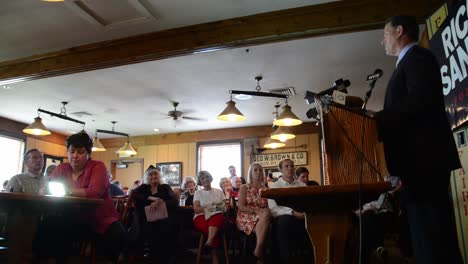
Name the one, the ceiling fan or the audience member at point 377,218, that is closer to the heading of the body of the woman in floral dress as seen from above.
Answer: the audience member

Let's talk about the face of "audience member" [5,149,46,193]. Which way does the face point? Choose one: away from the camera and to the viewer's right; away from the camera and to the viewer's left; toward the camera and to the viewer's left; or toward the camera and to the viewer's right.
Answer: toward the camera and to the viewer's right

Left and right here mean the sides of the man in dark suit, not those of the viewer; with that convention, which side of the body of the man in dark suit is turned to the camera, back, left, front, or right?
left

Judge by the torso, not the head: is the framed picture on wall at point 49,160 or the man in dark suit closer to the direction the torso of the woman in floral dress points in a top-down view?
the man in dark suit

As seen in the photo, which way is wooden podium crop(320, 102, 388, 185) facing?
to the viewer's left

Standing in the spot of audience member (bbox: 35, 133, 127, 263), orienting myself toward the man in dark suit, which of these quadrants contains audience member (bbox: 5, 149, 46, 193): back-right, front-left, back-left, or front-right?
back-left

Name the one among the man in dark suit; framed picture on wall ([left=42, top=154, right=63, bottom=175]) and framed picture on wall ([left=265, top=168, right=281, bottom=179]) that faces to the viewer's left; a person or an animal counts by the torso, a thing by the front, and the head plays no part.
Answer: the man in dark suit
